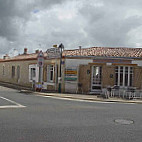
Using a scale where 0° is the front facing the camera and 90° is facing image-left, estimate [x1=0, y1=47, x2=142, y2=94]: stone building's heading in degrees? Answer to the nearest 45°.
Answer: approximately 0°

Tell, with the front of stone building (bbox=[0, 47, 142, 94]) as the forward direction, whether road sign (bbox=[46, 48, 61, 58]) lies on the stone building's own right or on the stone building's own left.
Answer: on the stone building's own right
